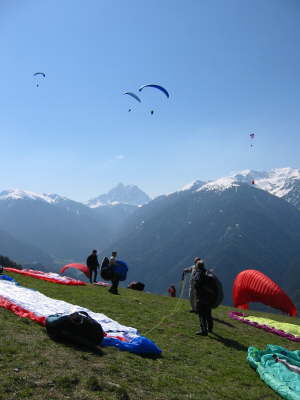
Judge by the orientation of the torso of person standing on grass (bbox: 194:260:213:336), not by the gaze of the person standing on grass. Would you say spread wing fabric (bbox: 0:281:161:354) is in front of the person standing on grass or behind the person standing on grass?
in front

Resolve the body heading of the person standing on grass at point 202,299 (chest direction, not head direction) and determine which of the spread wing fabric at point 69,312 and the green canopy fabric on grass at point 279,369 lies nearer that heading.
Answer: the spread wing fabric

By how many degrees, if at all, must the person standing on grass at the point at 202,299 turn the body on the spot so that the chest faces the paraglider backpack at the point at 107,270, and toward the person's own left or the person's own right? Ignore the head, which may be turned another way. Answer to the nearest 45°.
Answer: approximately 45° to the person's own right

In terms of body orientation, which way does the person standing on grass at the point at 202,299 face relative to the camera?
to the viewer's left

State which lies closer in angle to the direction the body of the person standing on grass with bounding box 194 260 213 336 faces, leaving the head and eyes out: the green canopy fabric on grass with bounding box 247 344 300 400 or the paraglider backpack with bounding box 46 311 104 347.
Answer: the paraglider backpack

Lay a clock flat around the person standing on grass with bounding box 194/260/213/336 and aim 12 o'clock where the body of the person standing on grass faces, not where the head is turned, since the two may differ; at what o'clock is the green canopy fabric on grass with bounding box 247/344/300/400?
The green canopy fabric on grass is roughly at 8 o'clock from the person standing on grass.

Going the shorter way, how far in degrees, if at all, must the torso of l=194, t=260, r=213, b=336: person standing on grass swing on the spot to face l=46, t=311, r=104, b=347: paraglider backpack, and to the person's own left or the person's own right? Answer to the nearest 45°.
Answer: approximately 45° to the person's own left

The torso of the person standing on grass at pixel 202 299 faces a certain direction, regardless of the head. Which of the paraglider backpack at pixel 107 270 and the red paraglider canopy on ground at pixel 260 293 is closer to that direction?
the paraglider backpack

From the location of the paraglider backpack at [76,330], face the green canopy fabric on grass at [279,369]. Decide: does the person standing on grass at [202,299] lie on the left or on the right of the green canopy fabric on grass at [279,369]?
left

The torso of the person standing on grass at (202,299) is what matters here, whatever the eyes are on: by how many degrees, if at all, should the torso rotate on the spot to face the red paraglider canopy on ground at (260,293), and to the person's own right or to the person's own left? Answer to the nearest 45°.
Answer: approximately 90° to the person's own right

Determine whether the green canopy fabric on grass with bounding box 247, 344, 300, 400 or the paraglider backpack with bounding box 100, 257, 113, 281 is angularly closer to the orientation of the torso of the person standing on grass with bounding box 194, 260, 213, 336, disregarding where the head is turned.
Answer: the paraglider backpack
